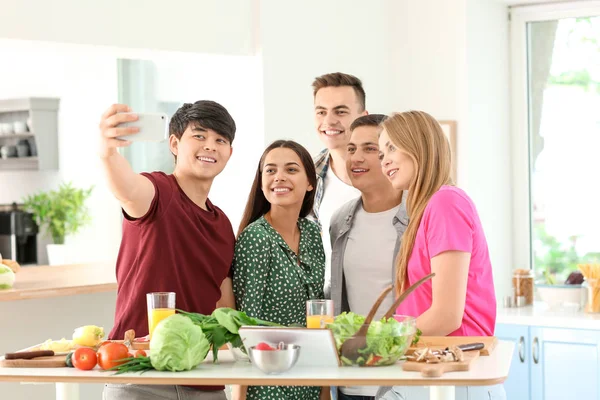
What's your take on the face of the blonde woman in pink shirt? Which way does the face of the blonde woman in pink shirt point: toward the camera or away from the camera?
toward the camera

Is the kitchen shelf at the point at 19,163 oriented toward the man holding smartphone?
yes

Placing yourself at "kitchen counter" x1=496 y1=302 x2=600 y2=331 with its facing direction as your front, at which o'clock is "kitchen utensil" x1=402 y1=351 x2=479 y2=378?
The kitchen utensil is roughly at 12 o'clock from the kitchen counter.

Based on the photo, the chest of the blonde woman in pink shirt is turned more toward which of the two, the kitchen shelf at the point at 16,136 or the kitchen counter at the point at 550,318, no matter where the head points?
the kitchen shelf

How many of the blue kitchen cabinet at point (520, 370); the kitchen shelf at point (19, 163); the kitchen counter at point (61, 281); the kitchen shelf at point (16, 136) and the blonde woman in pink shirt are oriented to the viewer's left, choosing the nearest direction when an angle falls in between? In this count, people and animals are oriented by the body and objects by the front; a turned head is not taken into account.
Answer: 1

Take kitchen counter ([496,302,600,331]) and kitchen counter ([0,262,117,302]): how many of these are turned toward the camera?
2

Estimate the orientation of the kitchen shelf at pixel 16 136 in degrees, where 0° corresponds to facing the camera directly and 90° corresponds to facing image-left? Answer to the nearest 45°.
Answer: approximately 0°

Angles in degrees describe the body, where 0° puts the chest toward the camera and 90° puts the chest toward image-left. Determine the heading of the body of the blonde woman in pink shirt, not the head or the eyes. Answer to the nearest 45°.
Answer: approximately 90°

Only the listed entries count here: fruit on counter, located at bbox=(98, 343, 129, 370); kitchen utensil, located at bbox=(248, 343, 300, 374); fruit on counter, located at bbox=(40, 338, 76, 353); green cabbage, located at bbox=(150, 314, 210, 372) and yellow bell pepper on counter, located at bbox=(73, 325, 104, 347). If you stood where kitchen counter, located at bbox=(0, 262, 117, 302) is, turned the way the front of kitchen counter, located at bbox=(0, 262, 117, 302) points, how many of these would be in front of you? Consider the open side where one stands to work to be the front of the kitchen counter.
5

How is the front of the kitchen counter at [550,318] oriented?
toward the camera

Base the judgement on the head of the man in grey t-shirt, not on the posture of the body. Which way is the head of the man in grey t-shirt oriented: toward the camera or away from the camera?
toward the camera

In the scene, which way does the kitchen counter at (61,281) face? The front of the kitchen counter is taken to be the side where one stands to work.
toward the camera

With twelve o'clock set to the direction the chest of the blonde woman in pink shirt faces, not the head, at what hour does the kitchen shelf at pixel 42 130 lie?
The kitchen shelf is roughly at 2 o'clock from the blonde woman in pink shirt.
